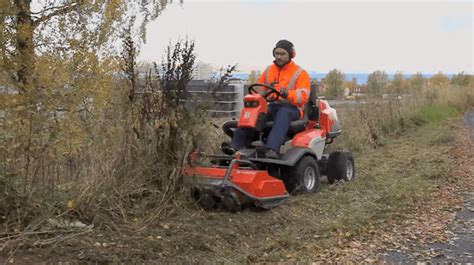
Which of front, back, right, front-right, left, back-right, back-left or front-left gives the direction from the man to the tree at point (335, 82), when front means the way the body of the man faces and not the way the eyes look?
back-right

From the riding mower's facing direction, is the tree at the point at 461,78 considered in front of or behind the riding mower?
behind

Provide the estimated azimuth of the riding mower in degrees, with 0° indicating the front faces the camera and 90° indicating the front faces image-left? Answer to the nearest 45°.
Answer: approximately 45°

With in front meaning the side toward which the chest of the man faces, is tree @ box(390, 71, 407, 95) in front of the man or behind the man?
behind

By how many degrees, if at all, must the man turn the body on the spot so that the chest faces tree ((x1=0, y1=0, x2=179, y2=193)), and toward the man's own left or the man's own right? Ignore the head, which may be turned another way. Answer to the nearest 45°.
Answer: approximately 90° to the man's own right

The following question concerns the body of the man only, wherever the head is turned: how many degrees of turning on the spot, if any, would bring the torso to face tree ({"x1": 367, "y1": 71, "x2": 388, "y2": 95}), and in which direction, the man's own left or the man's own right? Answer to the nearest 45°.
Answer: approximately 135° to the man's own right

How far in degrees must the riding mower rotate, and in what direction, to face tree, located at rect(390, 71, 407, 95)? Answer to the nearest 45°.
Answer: approximately 135° to its right

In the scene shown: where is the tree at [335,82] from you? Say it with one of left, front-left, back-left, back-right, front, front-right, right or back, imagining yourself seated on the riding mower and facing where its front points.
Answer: back-right

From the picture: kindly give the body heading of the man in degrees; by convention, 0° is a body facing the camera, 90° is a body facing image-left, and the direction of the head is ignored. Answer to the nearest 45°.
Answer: approximately 45°

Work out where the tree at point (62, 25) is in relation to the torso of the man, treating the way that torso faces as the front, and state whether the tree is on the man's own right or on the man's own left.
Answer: on the man's own right

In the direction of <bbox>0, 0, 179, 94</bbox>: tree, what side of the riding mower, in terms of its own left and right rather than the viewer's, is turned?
right
